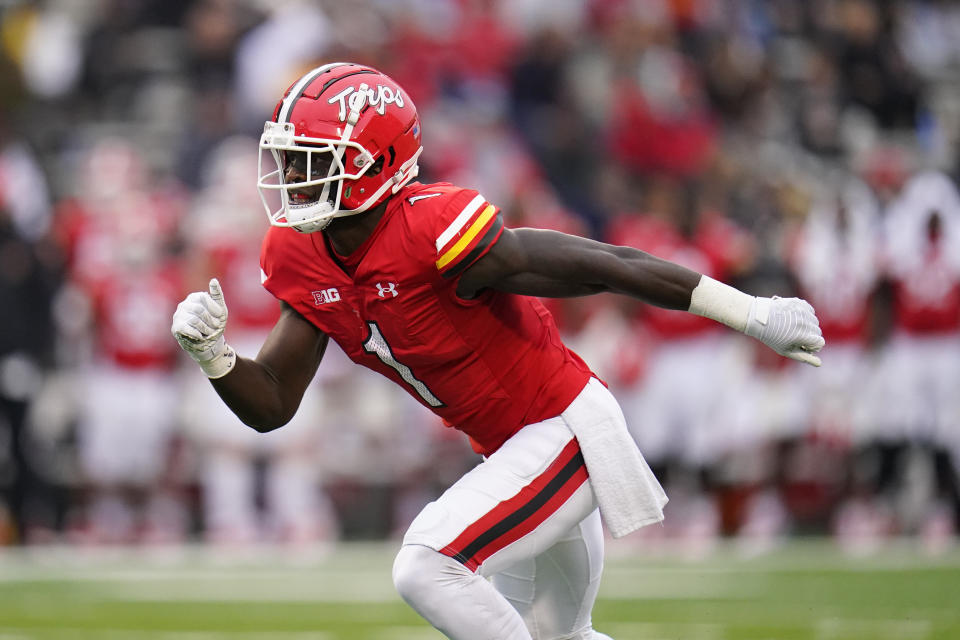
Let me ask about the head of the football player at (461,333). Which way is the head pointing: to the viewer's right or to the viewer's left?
to the viewer's left

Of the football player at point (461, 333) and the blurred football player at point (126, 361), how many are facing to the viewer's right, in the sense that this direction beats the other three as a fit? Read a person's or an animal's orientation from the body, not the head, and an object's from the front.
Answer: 0

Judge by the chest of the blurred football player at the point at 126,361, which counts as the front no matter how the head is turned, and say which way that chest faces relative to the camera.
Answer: toward the camera

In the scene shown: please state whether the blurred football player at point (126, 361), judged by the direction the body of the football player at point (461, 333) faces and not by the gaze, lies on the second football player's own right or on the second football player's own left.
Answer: on the second football player's own right

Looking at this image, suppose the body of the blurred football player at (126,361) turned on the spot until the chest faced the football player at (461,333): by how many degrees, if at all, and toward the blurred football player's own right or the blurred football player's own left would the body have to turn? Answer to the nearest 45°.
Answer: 0° — they already face them

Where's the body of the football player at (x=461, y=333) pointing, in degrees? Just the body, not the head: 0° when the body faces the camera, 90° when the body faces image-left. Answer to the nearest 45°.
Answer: approximately 45°
